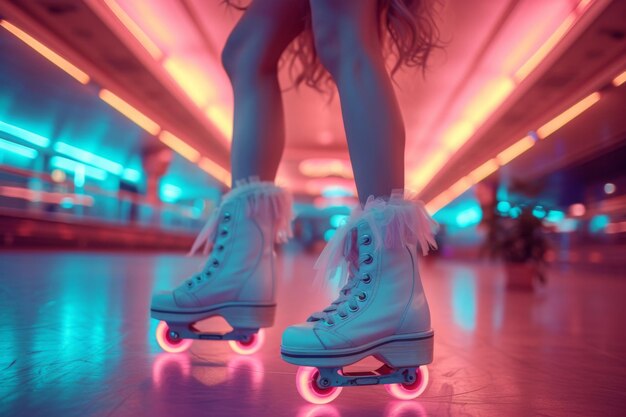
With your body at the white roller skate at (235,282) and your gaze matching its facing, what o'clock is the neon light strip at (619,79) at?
The neon light strip is roughly at 5 o'clock from the white roller skate.

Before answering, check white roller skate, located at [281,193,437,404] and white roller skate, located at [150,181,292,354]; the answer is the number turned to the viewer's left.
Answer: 2

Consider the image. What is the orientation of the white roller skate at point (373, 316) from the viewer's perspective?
to the viewer's left

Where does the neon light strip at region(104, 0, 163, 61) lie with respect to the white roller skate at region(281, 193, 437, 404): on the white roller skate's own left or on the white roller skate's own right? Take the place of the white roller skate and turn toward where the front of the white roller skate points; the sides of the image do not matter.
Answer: on the white roller skate's own right

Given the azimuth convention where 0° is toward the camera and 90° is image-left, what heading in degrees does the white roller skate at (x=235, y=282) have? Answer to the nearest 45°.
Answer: approximately 90°

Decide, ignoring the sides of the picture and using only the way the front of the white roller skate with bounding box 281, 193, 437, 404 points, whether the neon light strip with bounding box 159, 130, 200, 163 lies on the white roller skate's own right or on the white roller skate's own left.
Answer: on the white roller skate's own right

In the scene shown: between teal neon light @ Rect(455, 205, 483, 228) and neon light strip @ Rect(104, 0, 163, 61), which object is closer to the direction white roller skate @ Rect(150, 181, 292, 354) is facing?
the neon light strip

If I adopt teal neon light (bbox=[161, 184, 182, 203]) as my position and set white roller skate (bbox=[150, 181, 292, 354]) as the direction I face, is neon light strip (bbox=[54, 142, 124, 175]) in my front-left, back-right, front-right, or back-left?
front-right
